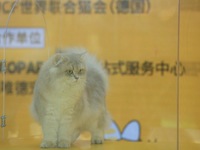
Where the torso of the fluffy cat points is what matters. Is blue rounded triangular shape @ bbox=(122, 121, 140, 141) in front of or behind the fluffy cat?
behind

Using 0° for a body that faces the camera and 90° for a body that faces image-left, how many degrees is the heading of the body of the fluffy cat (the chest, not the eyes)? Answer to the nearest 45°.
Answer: approximately 45°
